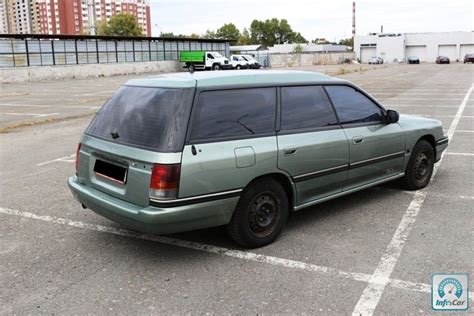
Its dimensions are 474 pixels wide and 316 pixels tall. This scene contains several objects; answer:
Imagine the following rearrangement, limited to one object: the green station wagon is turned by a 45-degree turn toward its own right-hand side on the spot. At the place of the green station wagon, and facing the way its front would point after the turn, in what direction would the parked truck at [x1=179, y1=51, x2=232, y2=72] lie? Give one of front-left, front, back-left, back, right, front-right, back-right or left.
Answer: left

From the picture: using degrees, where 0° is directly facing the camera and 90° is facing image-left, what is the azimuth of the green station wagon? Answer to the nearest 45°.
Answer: approximately 225°

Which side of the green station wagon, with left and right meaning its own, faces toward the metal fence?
left
